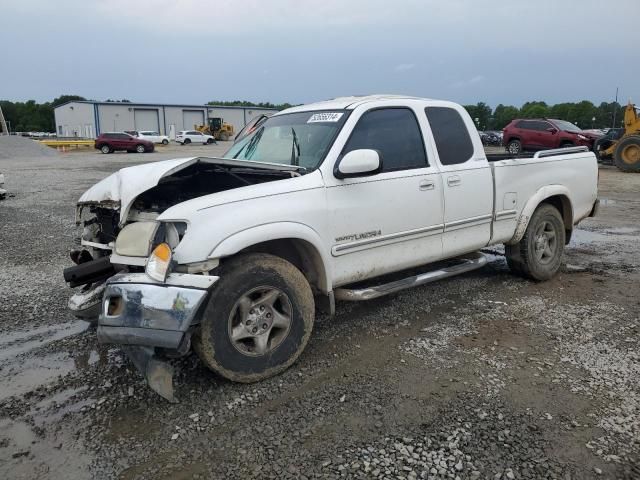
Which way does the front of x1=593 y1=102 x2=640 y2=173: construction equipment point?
to the viewer's left

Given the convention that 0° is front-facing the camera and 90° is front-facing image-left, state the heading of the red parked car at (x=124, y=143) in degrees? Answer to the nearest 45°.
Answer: approximately 270°

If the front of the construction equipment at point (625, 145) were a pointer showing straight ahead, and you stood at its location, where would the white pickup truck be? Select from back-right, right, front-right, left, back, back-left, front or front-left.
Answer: left

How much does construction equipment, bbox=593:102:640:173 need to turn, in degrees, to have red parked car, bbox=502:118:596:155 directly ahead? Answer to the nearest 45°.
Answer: approximately 45° to its right

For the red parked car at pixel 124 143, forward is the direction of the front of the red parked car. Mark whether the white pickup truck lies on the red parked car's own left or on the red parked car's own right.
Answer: on the red parked car's own right

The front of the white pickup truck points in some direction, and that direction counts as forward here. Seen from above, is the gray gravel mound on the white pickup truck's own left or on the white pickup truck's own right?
on the white pickup truck's own right

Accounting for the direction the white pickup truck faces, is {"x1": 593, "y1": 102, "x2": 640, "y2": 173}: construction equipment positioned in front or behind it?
behind

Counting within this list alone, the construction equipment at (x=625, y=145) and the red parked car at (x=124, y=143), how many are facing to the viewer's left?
1

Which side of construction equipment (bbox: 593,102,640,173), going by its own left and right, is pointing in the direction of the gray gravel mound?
front
